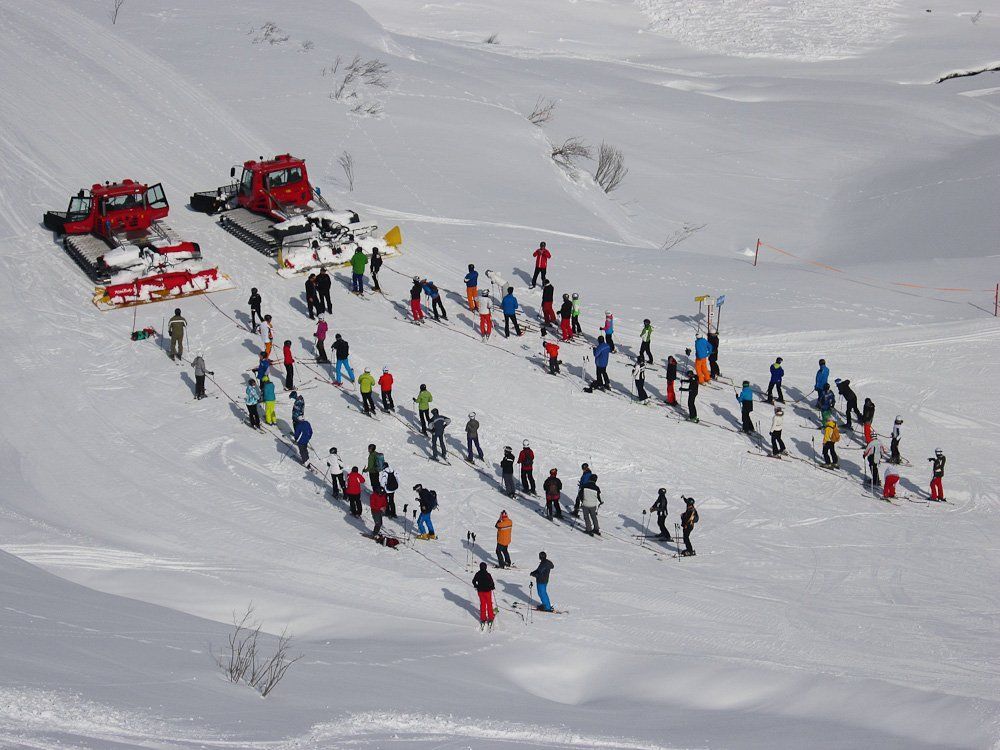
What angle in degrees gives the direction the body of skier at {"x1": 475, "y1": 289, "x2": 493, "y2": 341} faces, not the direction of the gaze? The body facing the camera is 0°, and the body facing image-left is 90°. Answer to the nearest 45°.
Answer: approximately 180°

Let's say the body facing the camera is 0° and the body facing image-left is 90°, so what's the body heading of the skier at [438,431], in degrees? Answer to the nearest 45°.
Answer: approximately 135°

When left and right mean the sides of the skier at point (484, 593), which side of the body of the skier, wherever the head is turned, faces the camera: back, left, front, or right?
back

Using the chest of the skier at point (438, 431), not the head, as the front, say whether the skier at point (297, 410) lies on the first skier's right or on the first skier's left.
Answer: on the first skier's left

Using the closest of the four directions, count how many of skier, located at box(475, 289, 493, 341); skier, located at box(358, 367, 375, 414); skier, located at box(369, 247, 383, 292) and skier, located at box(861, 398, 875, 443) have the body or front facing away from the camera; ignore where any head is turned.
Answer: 3

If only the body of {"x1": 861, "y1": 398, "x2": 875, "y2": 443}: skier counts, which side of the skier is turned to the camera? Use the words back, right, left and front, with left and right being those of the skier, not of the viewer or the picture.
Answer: back

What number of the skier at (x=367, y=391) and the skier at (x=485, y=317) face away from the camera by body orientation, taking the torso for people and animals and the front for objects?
2

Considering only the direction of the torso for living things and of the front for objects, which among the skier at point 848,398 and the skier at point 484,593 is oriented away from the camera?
the skier at point 484,593
